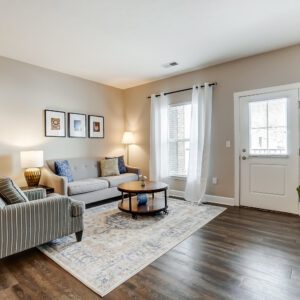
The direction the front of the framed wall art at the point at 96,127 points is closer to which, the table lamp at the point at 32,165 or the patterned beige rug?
the patterned beige rug

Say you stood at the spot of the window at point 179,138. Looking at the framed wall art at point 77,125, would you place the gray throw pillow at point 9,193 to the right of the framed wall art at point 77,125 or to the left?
left

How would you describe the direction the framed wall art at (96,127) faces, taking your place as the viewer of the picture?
facing the viewer and to the right of the viewer

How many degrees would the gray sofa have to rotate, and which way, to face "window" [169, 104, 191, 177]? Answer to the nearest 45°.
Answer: approximately 45° to its left

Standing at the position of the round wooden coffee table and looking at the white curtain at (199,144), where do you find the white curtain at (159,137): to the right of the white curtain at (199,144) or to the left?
left

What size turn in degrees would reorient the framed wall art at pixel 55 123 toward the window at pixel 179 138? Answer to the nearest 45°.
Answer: approximately 45° to its left

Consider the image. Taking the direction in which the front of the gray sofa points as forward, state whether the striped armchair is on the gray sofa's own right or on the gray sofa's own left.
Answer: on the gray sofa's own right

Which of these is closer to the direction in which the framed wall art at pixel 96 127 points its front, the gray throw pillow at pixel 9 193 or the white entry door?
the white entry door

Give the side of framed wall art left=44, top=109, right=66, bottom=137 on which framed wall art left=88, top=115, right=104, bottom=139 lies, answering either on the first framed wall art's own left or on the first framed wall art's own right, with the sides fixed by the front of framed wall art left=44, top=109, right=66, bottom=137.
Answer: on the first framed wall art's own left

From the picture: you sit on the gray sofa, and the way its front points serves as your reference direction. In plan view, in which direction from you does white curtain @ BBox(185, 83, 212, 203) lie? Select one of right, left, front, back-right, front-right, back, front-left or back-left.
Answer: front-left
